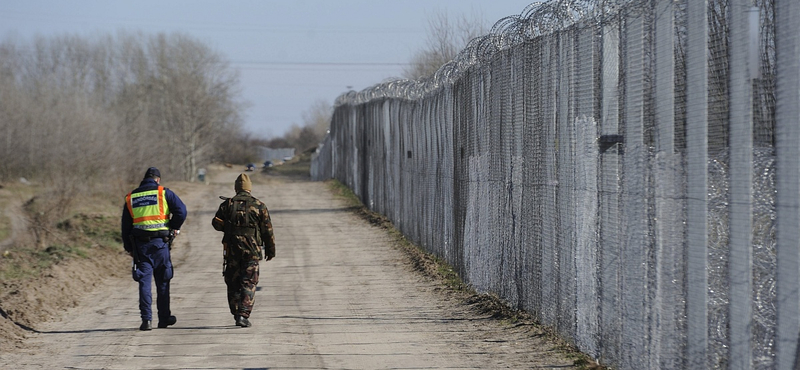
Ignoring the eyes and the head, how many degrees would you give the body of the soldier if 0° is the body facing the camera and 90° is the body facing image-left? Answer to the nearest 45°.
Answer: approximately 180°

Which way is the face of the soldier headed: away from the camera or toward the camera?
away from the camera

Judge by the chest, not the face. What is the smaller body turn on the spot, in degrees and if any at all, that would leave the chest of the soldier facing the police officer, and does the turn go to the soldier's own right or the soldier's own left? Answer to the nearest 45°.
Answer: approximately 90° to the soldier's own left
